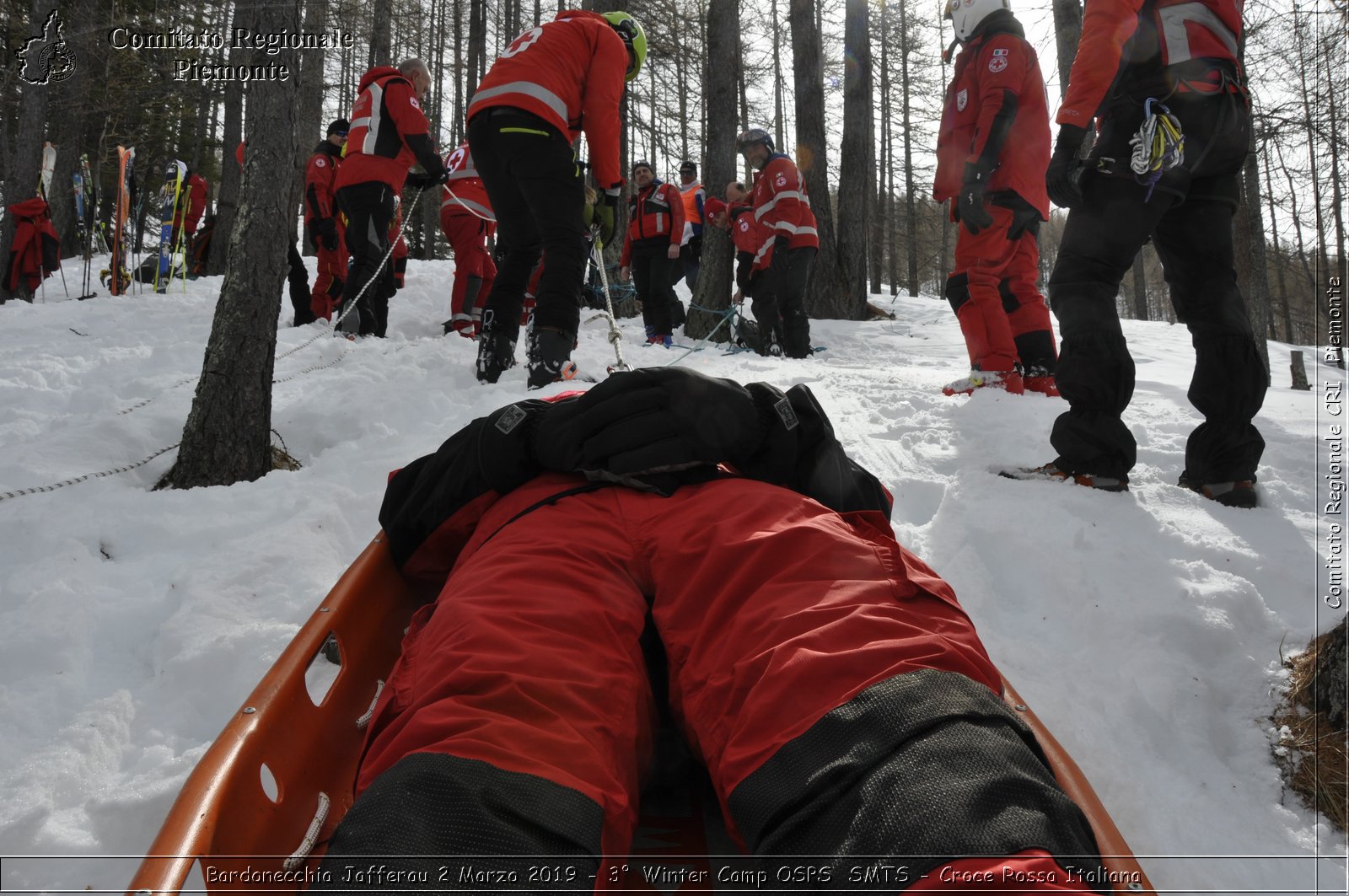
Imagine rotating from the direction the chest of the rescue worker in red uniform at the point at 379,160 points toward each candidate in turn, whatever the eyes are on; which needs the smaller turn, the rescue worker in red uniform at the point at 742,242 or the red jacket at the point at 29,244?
the rescue worker in red uniform

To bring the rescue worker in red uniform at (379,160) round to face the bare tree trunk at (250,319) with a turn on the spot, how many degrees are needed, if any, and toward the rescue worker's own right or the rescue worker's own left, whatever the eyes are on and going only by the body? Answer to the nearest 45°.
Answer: approximately 135° to the rescue worker's own right

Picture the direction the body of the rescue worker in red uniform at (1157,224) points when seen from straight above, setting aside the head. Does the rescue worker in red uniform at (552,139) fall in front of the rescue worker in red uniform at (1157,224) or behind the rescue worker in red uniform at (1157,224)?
in front

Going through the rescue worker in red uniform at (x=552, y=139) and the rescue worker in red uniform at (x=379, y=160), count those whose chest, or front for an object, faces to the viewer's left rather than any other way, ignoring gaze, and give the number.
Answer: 0

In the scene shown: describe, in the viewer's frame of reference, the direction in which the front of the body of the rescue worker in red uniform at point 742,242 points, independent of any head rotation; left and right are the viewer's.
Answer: facing to the left of the viewer

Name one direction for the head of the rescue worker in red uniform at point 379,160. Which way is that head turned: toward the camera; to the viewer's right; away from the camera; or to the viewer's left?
to the viewer's right

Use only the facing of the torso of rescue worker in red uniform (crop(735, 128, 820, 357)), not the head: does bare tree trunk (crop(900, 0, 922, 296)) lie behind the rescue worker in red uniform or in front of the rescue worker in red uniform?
behind

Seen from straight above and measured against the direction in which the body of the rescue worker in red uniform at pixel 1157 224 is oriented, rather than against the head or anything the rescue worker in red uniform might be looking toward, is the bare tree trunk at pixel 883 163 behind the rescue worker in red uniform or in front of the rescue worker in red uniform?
in front

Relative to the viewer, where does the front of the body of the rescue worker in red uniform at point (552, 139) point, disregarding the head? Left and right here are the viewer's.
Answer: facing away from the viewer and to the right of the viewer

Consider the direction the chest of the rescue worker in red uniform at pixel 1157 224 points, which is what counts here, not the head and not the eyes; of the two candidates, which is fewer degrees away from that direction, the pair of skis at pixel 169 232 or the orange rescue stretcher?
the pair of skis

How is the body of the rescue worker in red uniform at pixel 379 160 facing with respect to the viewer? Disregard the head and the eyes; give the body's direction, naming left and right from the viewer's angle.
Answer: facing away from the viewer and to the right of the viewer
